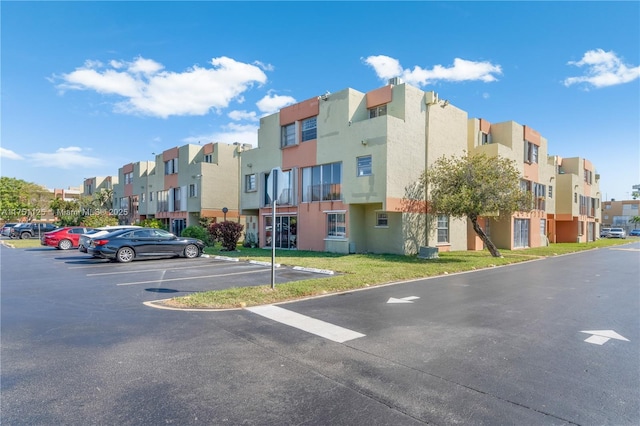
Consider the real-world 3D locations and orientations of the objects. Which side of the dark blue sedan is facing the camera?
right

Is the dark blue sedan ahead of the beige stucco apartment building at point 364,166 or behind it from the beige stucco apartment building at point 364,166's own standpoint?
ahead

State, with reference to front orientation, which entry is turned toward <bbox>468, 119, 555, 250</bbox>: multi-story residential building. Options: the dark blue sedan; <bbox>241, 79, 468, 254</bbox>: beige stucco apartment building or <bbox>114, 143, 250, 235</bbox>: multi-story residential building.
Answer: the dark blue sedan

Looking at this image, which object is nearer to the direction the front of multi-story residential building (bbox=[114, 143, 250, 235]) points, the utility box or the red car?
the red car

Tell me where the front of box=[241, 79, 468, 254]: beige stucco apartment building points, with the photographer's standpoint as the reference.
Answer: facing the viewer and to the left of the viewer

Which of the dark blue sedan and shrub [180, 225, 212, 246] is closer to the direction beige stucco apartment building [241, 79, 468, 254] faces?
the dark blue sedan

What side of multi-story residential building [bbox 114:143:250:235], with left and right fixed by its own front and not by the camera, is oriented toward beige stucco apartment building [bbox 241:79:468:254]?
left

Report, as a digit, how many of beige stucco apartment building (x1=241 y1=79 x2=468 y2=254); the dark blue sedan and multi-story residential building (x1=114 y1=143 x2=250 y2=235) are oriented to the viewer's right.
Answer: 1

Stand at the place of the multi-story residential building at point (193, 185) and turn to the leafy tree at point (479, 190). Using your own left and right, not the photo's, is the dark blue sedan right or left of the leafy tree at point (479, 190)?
right

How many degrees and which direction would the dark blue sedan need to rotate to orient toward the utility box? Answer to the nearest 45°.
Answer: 0° — it already faces it

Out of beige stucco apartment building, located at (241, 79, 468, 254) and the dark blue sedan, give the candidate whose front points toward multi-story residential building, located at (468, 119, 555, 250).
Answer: the dark blue sedan

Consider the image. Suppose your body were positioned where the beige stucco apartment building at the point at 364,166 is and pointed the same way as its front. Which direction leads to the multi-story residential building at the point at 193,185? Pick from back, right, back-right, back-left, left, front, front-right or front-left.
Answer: right

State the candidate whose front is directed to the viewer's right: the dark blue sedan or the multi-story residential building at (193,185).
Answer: the dark blue sedan

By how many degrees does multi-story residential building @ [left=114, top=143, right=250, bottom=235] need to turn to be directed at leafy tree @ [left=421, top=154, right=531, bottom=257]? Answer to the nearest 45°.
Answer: approximately 90° to its left
